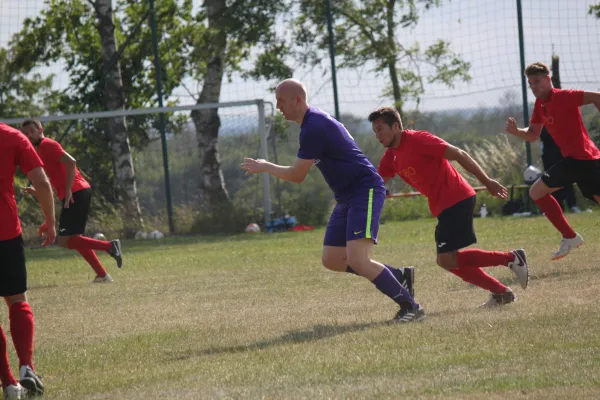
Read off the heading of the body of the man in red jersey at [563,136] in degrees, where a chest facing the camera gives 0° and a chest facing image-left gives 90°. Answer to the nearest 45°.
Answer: approximately 45°

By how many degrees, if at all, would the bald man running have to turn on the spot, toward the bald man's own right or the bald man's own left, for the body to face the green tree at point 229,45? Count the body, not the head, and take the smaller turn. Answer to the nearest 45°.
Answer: approximately 90° to the bald man's own right

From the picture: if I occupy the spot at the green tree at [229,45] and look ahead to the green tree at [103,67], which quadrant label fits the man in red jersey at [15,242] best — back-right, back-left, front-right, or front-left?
back-left

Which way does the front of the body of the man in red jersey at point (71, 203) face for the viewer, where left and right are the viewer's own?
facing to the left of the viewer

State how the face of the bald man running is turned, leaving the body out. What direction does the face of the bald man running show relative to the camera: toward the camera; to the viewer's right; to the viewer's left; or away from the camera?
to the viewer's left

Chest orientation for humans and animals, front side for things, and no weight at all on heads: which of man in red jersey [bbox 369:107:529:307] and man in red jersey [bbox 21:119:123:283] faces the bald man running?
man in red jersey [bbox 369:107:529:307]

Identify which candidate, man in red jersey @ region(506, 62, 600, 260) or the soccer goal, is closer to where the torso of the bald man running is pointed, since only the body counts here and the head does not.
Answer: the soccer goal

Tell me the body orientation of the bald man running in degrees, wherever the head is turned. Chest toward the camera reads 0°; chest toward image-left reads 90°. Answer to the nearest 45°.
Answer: approximately 90°

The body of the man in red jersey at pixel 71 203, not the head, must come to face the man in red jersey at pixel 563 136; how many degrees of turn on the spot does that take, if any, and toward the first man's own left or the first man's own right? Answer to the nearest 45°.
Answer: approximately 135° to the first man's own left

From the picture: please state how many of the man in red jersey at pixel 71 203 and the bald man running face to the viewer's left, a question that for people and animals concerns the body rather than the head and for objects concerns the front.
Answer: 2

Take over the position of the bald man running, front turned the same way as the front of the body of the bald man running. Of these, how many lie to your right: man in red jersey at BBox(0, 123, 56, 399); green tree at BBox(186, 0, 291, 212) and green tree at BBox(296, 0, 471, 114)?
2
